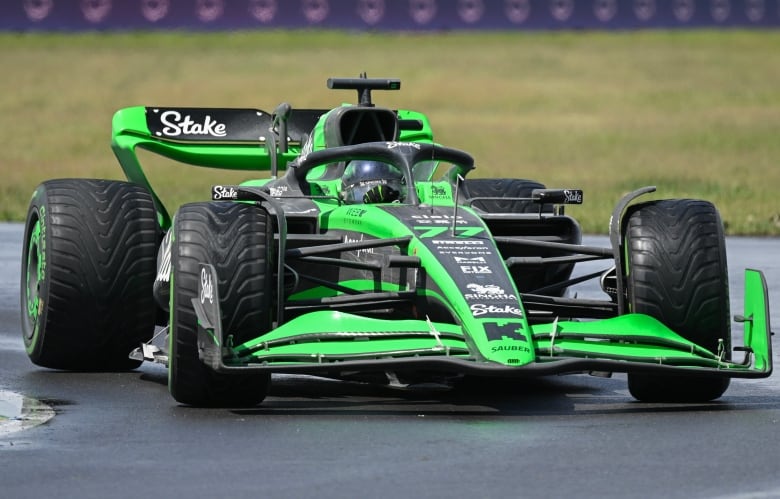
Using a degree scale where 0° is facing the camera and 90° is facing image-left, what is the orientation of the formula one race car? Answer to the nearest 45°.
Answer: approximately 0°
